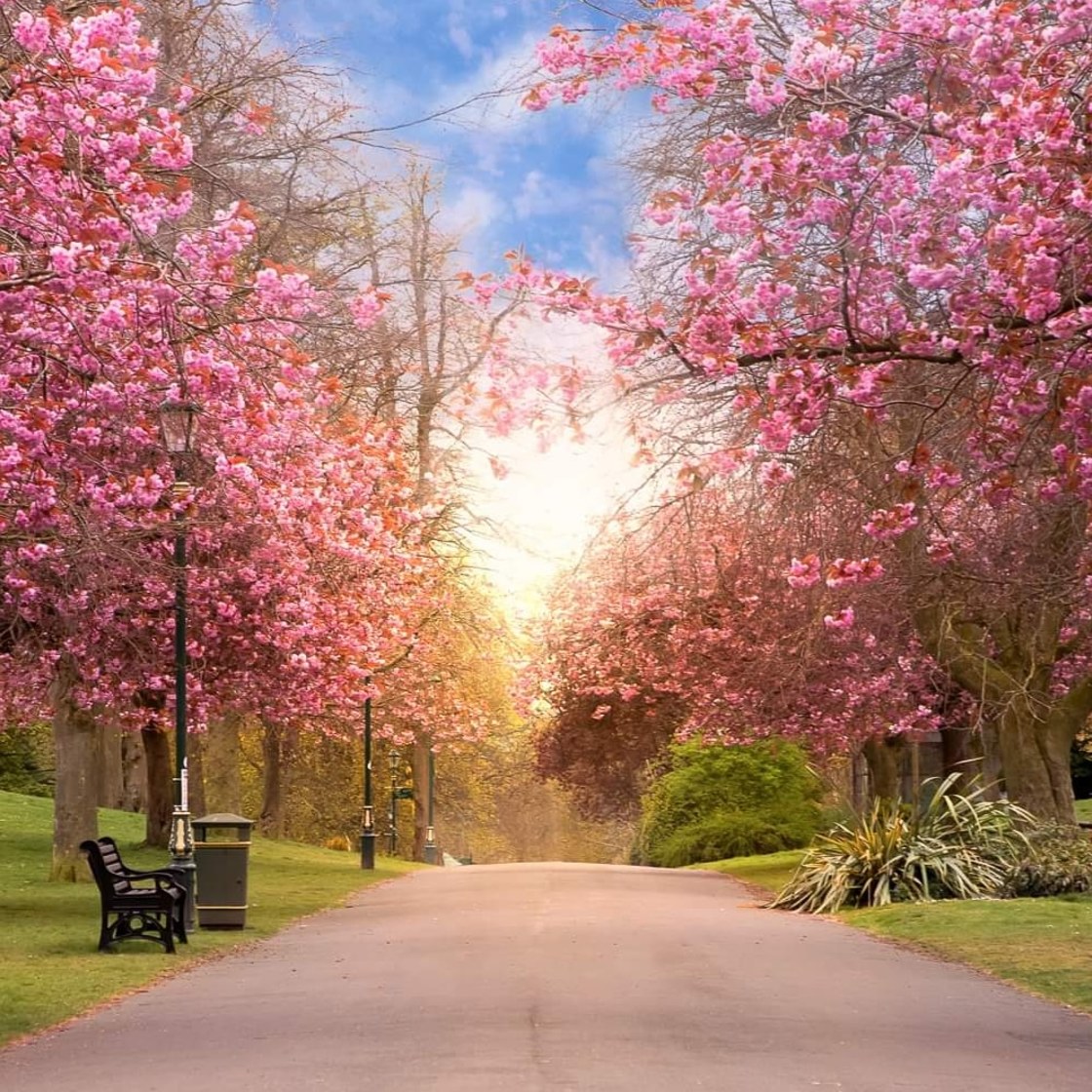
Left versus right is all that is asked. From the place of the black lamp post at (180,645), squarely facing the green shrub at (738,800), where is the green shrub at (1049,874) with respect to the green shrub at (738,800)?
right

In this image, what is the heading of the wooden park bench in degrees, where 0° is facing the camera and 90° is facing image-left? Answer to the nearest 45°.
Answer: approximately 270°

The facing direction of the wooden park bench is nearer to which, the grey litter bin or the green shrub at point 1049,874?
the green shrub

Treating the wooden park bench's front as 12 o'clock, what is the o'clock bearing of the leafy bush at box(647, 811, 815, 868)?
The leafy bush is roughly at 10 o'clock from the wooden park bench.
